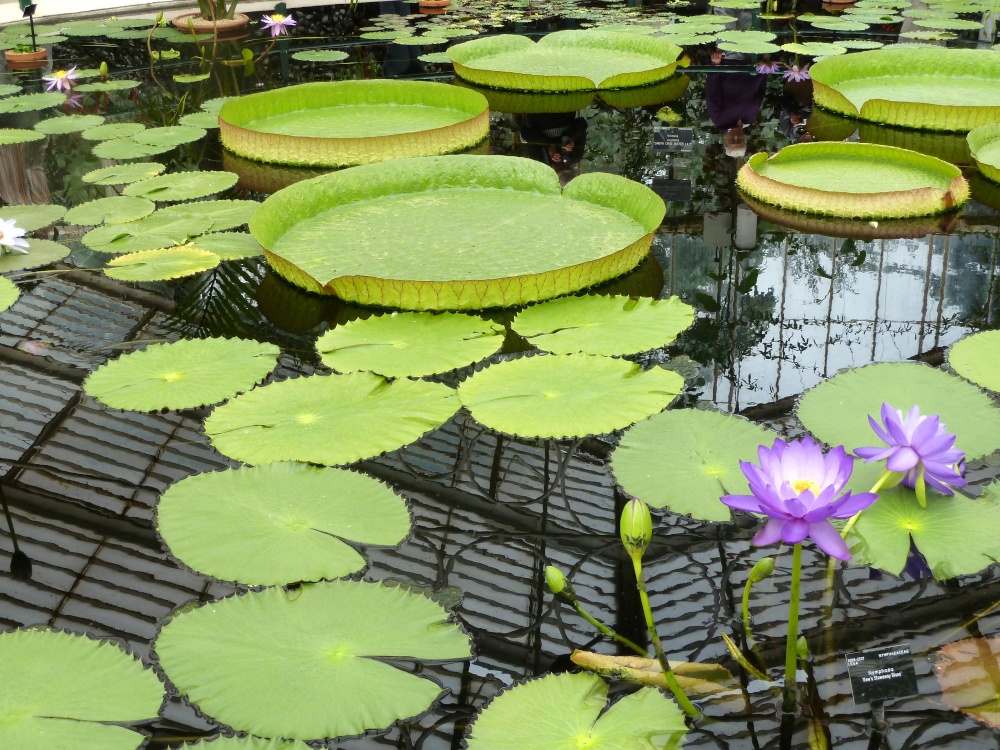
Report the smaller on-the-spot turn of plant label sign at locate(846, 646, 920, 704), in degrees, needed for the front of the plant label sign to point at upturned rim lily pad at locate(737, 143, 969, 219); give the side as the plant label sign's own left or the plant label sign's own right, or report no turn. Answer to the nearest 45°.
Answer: approximately 180°

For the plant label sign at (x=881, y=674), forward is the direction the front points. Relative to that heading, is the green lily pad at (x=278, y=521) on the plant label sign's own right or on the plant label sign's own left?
on the plant label sign's own right

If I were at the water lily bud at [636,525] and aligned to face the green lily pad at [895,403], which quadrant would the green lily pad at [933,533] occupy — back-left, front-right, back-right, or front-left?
front-right

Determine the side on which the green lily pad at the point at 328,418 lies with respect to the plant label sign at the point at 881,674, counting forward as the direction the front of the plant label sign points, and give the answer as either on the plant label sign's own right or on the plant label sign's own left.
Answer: on the plant label sign's own right

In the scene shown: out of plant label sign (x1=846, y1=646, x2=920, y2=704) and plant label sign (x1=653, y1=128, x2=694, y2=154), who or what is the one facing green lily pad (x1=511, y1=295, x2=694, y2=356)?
plant label sign (x1=653, y1=128, x2=694, y2=154)

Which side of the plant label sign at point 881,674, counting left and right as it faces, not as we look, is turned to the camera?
front

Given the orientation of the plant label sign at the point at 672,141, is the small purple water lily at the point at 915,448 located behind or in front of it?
in front

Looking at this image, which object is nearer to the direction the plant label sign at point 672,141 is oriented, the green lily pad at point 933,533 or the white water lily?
the green lily pad

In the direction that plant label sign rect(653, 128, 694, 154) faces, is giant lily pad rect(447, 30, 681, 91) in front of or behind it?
behind

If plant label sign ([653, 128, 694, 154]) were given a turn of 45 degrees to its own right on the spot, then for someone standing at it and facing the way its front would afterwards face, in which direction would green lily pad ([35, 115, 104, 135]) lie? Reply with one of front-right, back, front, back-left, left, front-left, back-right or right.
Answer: front-right

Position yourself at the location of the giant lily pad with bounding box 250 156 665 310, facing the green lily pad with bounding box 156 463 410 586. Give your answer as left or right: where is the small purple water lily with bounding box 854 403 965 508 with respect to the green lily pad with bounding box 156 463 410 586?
left

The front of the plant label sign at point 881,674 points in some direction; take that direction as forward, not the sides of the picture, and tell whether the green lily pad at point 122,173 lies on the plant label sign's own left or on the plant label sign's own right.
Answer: on the plant label sign's own right

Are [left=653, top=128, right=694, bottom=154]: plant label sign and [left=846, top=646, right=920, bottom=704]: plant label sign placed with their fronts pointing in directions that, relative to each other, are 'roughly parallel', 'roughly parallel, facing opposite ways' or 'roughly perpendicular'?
roughly parallel

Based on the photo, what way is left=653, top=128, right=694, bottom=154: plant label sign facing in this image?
toward the camera

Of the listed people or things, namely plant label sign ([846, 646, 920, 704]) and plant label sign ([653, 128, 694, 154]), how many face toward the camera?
2

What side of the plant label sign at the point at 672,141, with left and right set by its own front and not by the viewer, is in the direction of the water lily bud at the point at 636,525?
front
